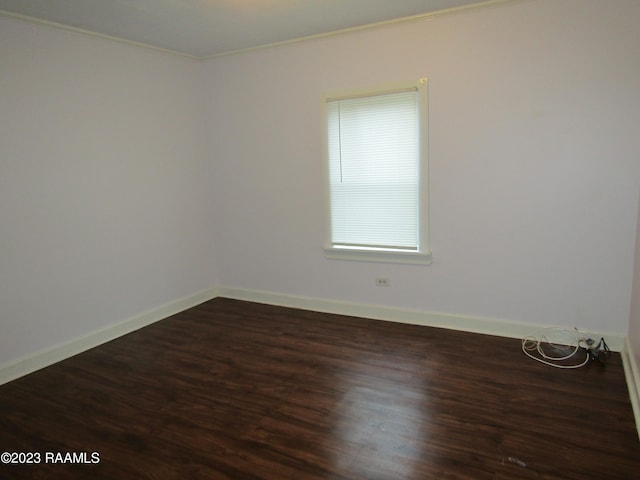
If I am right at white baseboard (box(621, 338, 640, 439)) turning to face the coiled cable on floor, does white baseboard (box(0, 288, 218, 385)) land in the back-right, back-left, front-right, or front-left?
front-left

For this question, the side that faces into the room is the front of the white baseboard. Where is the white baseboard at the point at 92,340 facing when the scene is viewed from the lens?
facing the viewer and to the right of the viewer

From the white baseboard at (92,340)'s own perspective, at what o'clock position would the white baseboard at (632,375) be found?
the white baseboard at (632,375) is roughly at 12 o'clock from the white baseboard at (92,340).

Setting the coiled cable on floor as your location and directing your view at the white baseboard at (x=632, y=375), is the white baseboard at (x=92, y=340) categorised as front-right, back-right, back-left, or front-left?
back-right

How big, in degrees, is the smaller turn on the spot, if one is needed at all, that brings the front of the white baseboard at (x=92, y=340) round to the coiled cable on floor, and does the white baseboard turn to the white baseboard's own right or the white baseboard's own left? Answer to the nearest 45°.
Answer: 0° — it already faces it

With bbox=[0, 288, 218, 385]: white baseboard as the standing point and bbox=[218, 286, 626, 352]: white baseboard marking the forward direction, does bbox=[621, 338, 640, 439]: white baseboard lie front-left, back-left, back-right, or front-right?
front-right
